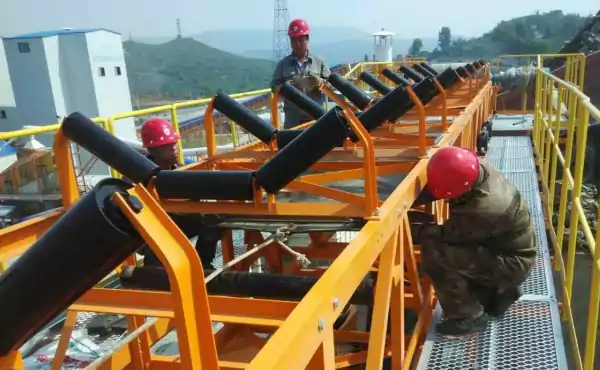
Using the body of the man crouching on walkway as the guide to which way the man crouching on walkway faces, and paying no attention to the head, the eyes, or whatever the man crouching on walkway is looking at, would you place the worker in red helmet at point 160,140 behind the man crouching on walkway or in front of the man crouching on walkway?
in front

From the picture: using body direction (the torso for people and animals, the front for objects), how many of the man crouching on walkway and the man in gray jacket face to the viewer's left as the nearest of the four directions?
1

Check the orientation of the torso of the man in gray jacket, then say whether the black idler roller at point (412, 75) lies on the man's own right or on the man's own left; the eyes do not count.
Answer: on the man's own left

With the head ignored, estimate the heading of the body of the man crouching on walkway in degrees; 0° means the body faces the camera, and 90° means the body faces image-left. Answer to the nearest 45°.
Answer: approximately 90°

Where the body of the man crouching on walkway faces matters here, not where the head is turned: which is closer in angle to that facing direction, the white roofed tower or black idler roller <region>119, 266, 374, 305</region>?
the black idler roller

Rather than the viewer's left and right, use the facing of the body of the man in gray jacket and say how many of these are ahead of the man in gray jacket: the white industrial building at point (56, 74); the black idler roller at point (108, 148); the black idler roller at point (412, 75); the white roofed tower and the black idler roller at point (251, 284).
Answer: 2

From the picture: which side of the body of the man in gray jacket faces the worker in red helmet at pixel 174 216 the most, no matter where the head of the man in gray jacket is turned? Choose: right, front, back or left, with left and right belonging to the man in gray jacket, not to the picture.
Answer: front

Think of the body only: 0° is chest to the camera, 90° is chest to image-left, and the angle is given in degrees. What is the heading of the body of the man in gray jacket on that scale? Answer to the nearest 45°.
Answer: approximately 0°

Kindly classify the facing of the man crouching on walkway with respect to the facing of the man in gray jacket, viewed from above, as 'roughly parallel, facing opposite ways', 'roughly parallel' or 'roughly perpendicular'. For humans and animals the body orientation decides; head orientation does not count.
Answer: roughly perpendicular

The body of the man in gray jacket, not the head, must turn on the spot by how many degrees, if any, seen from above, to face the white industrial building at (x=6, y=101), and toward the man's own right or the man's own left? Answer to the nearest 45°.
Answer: approximately 135° to the man's own right

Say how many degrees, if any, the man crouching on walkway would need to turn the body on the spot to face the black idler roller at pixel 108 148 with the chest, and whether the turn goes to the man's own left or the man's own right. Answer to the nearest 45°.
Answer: approximately 45° to the man's own left

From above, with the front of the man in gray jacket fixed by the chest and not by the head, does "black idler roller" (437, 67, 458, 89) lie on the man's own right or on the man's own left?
on the man's own left

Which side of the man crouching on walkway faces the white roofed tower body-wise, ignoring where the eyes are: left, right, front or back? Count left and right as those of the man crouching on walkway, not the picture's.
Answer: right

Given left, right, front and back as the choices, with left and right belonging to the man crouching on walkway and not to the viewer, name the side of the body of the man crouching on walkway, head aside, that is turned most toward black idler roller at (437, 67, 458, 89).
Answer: right

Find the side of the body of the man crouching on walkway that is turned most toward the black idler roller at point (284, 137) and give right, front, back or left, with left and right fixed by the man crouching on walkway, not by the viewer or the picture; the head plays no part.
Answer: front

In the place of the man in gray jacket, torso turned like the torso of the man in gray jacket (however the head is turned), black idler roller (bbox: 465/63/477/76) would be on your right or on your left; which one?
on your left
